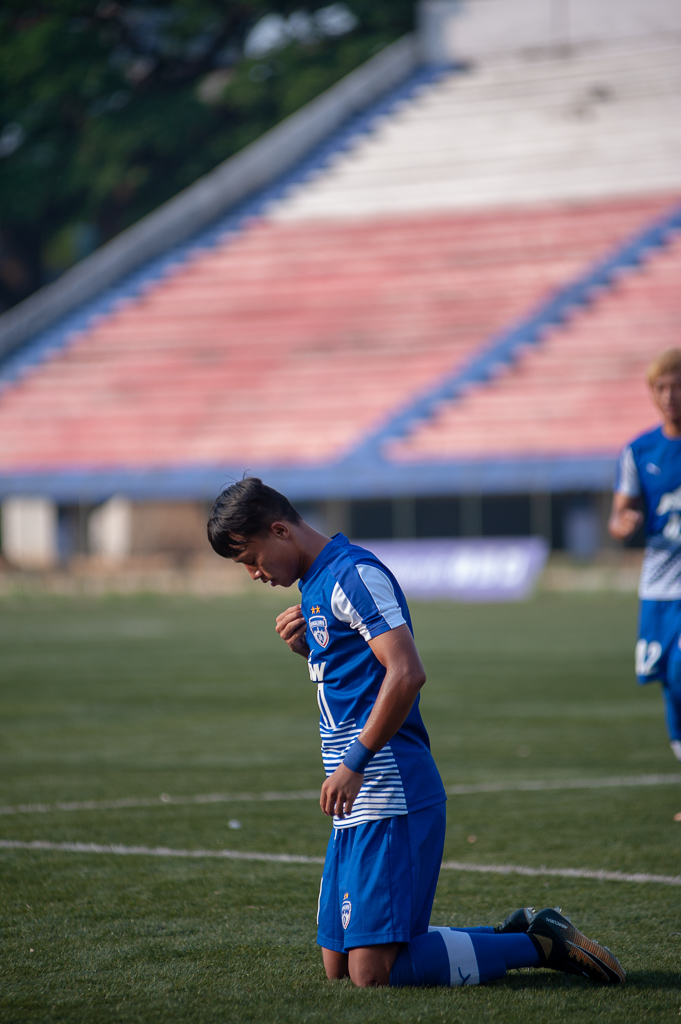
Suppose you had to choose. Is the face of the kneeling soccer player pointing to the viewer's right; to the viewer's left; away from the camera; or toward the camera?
to the viewer's left

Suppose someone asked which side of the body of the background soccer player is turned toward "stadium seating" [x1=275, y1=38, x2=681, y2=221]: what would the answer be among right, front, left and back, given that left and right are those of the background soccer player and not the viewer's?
back

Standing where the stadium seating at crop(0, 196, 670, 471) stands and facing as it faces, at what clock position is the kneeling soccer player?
The kneeling soccer player is roughly at 12 o'clock from the stadium seating.

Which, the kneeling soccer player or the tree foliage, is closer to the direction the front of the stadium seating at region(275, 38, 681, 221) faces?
the kneeling soccer player

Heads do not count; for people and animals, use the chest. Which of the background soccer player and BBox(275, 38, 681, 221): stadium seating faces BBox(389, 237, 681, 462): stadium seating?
BBox(275, 38, 681, 221): stadium seating

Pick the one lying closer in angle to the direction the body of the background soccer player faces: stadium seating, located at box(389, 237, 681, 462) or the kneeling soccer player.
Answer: the kneeling soccer player

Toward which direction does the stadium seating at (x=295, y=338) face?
toward the camera

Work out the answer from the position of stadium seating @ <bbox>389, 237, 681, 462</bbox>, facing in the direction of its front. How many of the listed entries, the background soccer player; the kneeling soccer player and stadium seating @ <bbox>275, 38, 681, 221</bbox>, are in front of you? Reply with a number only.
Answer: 2

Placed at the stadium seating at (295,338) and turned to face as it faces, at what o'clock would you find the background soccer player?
The background soccer player is roughly at 12 o'clock from the stadium seating.

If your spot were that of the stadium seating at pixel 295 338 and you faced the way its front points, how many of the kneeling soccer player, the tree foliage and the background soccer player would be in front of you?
2

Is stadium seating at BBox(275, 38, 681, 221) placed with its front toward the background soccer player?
yes

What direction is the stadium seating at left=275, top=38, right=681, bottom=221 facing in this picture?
toward the camera
